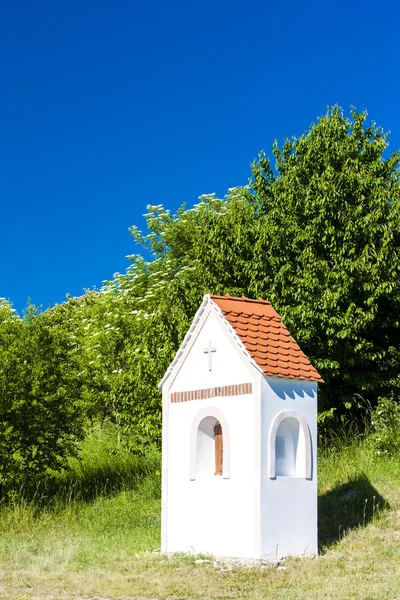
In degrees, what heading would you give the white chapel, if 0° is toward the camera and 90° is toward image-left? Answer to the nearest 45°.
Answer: approximately 45°

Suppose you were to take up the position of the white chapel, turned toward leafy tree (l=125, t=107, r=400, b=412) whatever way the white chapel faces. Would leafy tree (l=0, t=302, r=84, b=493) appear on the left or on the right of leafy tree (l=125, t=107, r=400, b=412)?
left

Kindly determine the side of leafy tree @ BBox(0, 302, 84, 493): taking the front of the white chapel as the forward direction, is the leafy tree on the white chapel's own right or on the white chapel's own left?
on the white chapel's own right

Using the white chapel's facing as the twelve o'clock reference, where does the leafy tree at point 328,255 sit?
The leafy tree is roughly at 5 o'clock from the white chapel.
